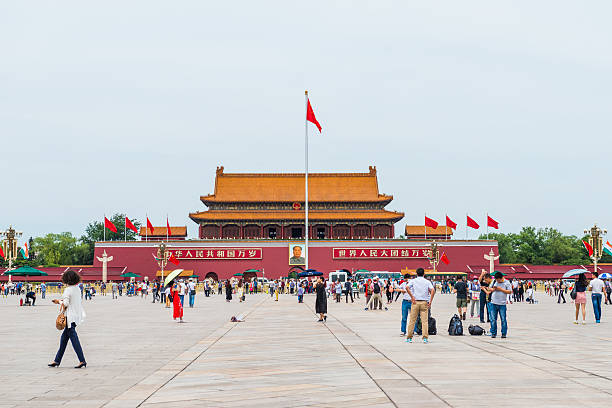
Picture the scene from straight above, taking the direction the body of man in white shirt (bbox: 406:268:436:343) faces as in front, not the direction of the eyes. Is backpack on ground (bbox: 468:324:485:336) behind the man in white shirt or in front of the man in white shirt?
in front

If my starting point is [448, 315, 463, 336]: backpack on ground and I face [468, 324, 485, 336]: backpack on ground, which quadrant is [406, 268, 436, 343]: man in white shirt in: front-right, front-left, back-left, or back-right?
back-right

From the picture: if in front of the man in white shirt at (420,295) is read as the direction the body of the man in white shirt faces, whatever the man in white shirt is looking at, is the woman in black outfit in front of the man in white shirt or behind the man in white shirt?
in front

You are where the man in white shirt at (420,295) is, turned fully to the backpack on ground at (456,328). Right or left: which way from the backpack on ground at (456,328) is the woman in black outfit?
left

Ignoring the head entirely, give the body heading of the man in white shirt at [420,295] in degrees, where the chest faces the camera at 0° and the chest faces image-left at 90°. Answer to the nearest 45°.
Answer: approximately 180°

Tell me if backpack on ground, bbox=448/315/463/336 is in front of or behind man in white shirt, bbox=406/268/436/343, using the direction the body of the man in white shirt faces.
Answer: in front
